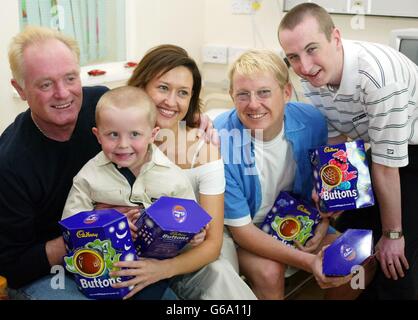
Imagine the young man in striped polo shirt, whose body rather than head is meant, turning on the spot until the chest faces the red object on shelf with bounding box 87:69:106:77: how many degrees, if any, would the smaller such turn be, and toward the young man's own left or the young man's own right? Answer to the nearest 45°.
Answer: approximately 90° to the young man's own right

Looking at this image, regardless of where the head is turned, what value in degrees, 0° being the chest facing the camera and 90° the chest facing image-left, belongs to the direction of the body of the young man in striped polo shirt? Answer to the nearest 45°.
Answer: approximately 45°
